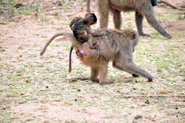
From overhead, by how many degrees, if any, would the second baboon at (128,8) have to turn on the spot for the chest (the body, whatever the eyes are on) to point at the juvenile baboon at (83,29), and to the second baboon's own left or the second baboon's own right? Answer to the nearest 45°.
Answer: approximately 90° to the second baboon's own right

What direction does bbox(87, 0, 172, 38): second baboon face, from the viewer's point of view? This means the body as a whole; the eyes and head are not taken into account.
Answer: to the viewer's right

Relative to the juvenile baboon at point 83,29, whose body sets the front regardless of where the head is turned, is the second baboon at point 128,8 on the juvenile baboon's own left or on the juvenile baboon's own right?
on the juvenile baboon's own left

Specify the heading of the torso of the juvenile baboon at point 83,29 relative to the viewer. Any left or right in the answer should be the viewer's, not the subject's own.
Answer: facing to the right of the viewer

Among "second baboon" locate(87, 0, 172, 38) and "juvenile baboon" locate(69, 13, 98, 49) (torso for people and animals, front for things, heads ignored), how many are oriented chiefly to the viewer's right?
2
